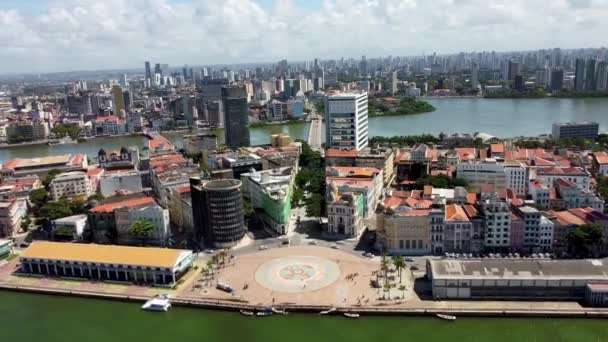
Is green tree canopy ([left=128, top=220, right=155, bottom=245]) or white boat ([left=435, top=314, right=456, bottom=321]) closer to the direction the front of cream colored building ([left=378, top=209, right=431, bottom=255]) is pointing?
the white boat

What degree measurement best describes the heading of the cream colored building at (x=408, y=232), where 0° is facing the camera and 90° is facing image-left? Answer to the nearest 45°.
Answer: approximately 0°

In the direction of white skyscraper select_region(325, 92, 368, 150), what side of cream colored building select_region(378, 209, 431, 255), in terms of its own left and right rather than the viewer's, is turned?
back

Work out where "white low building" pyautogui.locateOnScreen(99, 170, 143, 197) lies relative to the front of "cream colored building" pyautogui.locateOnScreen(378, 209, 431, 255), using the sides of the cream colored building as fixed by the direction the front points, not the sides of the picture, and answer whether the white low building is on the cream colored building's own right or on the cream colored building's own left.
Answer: on the cream colored building's own right

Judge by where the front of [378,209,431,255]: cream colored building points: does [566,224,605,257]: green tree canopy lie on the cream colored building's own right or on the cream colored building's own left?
on the cream colored building's own left

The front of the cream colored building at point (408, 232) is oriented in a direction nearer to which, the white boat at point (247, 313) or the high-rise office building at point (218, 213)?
the white boat

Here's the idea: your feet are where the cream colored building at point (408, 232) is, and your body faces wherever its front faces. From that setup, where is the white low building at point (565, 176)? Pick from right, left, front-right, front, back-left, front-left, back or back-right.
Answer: back-left

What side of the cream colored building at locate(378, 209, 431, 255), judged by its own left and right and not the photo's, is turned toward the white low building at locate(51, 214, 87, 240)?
right

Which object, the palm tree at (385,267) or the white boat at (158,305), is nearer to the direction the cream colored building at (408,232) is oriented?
the palm tree

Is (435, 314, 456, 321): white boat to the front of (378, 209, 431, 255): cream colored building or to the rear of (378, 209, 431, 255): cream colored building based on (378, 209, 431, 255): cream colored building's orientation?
to the front

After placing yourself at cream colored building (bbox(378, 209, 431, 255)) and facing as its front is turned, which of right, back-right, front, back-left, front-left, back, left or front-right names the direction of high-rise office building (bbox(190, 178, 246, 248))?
right

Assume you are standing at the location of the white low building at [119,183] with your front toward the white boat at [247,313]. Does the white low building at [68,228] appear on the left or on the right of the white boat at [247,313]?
right

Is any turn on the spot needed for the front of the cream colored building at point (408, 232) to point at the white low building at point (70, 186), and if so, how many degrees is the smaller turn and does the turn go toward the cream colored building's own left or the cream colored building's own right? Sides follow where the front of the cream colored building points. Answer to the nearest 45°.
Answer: approximately 90° to the cream colored building's own right

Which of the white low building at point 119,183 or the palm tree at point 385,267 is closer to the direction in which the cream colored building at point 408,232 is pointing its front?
the palm tree

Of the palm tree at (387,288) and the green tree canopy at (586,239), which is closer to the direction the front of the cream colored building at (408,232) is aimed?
the palm tree
